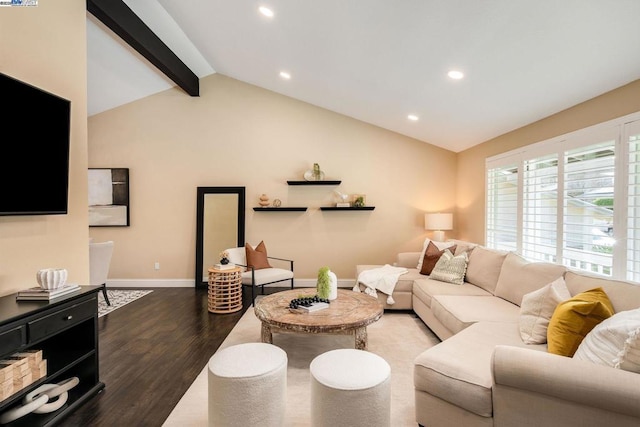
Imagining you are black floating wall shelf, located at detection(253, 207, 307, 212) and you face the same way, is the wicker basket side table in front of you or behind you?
in front

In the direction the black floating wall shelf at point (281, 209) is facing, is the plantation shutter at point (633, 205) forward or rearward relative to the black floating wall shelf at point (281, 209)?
forward

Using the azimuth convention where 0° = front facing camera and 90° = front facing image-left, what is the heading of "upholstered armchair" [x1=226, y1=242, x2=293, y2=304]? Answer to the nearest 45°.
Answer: approximately 315°

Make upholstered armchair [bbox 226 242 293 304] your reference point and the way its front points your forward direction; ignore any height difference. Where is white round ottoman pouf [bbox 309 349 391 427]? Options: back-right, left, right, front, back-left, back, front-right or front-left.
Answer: front-right

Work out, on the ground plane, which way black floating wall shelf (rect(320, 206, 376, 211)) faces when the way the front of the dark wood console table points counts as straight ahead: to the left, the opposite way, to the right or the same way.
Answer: to the right

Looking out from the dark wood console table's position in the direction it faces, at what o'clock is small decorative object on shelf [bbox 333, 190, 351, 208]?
The small decorative object on shelf is roughly at 10 o'clock from the dark wood console table.

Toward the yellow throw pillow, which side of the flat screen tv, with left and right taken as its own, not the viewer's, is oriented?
front

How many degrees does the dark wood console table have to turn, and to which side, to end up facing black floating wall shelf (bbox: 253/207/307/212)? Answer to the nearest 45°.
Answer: approximately 90° to its left

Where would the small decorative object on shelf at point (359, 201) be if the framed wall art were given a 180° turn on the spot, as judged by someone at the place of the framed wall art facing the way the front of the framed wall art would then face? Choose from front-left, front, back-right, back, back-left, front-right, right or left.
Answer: back-right

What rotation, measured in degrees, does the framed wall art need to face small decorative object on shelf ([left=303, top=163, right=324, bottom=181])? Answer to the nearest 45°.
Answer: approximately 45° to its left

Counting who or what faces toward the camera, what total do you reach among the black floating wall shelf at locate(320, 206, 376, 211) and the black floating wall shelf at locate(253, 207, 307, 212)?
2
